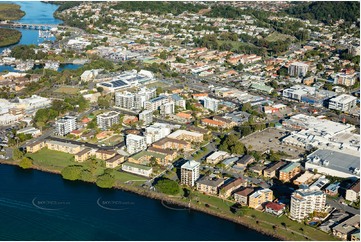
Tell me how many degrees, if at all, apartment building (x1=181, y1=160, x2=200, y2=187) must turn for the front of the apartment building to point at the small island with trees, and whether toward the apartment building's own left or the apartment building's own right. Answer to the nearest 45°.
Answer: approximately 90° to the apartment building's own right

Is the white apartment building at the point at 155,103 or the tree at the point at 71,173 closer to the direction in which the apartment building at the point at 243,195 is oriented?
the tree

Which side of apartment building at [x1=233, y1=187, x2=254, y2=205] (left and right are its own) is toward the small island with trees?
right

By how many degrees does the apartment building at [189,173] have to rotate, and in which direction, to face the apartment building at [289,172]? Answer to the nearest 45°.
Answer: approximately 135° to its left

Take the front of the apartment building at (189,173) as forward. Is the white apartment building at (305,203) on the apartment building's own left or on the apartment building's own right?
on the apartment building's own left

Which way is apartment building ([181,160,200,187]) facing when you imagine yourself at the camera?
facing the viewer and to the left of the viewer

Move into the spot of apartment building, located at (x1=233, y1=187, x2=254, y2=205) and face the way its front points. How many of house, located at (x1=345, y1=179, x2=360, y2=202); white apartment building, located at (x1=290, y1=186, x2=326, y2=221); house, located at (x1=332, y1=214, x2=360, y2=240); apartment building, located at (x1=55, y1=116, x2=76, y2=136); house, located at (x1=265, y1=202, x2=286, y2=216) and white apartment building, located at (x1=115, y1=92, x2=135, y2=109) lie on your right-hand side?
2

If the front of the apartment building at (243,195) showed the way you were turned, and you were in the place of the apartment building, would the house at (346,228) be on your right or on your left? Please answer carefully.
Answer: on your left

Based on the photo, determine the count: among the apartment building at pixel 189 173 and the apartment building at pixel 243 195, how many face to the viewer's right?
0

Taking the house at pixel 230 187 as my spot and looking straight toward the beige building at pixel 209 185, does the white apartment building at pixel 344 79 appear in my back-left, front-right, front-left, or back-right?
back-right

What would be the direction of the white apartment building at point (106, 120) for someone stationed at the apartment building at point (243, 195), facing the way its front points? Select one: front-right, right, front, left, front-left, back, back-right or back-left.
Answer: right

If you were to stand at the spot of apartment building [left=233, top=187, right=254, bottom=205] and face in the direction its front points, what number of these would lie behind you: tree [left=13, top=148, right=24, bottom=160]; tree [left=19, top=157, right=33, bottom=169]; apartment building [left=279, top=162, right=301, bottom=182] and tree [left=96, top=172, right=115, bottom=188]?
1

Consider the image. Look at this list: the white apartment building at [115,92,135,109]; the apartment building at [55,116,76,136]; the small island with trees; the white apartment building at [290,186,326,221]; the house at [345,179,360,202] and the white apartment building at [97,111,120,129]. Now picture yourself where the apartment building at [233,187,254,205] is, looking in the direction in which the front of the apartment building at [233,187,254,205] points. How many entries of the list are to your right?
4

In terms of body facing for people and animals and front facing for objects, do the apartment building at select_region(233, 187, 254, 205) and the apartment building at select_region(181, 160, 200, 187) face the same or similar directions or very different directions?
same or similar directions

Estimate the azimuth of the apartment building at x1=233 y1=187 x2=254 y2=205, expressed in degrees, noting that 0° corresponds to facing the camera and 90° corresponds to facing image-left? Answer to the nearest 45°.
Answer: approximately 45°

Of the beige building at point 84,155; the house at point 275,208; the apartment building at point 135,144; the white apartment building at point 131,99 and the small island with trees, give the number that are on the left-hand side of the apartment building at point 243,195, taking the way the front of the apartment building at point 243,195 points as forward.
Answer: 1

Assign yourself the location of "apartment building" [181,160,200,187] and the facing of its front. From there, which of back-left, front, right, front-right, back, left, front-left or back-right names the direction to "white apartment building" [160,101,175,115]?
back-right

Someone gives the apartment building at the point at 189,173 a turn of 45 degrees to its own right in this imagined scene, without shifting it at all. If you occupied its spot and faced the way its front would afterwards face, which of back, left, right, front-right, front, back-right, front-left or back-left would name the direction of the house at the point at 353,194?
back
